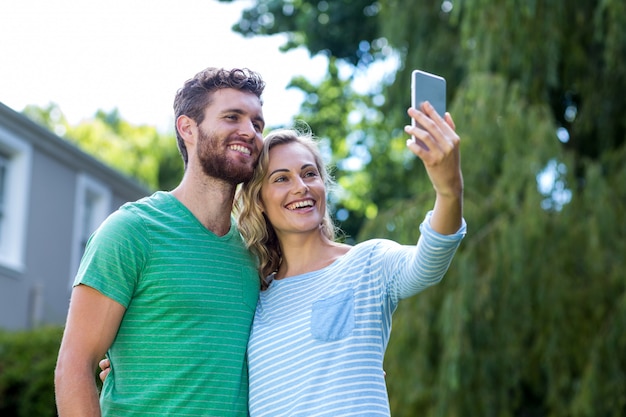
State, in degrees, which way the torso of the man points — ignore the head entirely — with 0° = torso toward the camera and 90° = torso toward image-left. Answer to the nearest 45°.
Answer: approximately 315°

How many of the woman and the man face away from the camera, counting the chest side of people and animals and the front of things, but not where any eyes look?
0

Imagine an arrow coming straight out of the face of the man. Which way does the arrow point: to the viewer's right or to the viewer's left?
to the viewer's right

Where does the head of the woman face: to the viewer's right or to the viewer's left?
to the viewer's right

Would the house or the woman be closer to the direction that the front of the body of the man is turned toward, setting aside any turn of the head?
the woman

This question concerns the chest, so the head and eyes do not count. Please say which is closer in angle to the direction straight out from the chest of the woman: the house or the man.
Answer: the man

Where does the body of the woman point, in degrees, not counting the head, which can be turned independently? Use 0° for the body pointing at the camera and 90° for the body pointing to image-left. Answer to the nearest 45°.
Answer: approximately 0°
